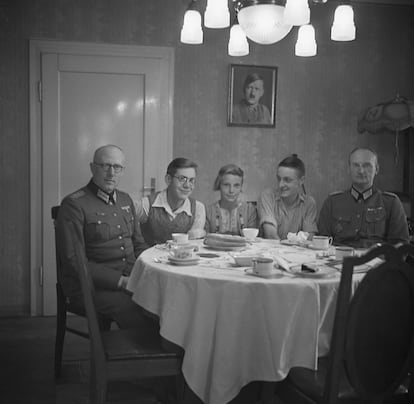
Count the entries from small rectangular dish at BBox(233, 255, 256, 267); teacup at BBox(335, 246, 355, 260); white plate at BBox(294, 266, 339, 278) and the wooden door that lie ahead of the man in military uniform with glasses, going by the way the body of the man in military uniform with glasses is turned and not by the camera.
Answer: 3

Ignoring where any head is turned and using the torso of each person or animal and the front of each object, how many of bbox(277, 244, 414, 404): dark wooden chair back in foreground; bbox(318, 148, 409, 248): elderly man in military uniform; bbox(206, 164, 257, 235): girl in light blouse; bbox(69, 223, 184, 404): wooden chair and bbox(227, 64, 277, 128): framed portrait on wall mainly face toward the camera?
3

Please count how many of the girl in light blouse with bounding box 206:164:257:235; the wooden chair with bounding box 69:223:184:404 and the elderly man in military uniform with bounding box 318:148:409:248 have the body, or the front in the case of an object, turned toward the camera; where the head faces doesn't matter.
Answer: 2

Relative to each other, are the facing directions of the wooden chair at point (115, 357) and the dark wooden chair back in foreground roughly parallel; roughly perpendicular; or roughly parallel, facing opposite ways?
roughly perpendicular

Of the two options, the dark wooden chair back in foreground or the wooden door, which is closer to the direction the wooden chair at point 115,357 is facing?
the dark wooden chair back in foreground

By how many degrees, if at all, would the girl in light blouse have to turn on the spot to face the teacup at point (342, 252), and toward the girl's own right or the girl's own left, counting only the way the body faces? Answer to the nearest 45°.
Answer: approximately 45° to the girl's own left

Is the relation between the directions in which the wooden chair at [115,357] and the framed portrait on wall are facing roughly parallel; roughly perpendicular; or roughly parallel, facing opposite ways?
roughly perpendicular

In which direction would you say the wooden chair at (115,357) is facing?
to the viewer's right
